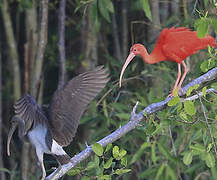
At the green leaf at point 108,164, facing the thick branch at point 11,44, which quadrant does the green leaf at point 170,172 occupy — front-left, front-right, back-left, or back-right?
front-right

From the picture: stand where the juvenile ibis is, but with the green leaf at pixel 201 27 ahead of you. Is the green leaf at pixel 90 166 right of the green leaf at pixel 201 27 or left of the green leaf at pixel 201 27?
right

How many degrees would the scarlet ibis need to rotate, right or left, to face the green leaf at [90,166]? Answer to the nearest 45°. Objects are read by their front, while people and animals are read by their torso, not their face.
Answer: approximately 45° to its left

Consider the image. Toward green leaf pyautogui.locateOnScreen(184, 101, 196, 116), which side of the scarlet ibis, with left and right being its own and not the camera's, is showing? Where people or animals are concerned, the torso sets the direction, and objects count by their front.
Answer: left

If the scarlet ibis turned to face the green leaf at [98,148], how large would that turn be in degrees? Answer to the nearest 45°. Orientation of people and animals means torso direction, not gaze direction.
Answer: approximately 45° to its left

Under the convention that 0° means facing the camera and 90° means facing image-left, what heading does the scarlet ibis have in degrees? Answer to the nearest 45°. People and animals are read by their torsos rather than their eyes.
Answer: approximately 90°

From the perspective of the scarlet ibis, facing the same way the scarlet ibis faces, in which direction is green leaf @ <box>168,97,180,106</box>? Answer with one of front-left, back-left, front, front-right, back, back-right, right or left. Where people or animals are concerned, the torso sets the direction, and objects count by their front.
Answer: left

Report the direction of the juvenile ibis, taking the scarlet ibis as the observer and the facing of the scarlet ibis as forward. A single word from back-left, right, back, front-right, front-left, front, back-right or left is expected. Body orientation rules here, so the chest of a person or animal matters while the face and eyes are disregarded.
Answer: front

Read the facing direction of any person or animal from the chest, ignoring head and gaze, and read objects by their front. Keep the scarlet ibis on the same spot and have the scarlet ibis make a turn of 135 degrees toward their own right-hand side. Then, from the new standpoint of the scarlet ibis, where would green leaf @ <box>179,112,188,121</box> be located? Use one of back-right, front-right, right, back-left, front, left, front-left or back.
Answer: back-right
